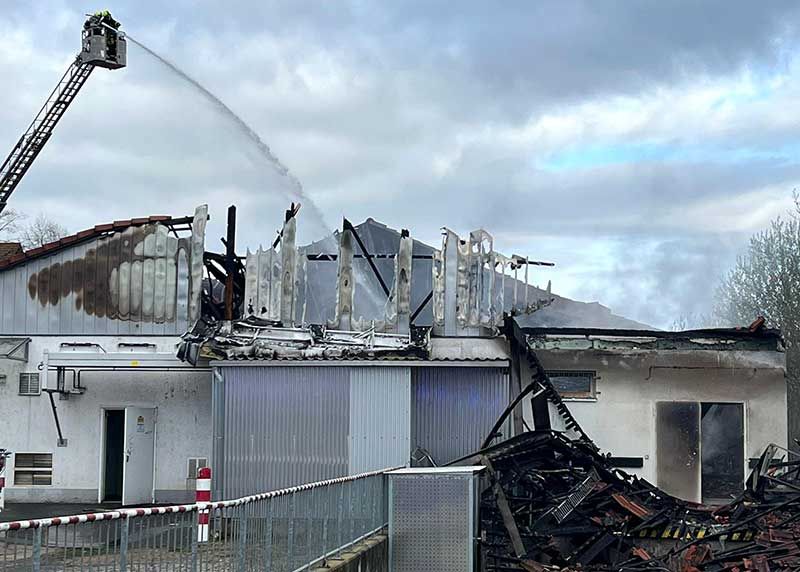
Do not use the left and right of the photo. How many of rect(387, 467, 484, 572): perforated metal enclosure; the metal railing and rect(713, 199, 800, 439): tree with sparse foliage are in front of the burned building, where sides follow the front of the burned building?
2

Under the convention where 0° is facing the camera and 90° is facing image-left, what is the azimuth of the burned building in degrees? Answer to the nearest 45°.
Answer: approximately 0°

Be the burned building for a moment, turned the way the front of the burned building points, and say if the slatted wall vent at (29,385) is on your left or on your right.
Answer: on your right

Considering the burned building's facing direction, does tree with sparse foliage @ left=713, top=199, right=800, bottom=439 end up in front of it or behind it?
behind

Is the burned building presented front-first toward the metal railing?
yes

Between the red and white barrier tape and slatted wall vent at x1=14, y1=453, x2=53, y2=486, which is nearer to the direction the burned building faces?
the red and white barrier tape

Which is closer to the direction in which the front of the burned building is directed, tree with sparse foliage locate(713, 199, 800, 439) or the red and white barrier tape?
the red and white barrier tape

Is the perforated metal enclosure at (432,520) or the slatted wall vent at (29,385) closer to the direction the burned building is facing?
the perforated metal enclosure

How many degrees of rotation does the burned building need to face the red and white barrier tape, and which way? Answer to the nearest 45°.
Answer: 0° — it already faces it

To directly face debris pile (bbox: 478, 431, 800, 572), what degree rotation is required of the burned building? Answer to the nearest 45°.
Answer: approximately 45° to its left

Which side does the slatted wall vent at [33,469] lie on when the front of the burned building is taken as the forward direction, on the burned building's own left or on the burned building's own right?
on the burned building's own right

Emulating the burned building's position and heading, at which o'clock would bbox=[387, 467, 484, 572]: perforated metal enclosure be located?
The perforated metal enclosure is roughly at 12 o'clock from the burned building.

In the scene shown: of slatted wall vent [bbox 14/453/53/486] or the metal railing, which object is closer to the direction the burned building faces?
the metal railing
